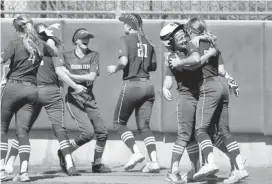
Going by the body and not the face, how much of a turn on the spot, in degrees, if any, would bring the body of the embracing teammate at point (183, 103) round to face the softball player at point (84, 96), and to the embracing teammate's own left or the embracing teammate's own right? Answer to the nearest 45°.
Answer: approximately 180°

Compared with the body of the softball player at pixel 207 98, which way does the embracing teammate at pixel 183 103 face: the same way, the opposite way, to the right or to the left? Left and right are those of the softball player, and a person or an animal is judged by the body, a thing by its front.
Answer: the opposite way

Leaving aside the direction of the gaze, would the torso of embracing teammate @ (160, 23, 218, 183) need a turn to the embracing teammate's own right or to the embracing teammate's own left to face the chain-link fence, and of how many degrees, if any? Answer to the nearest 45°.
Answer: approximately 135° to the embracing teammate's own left

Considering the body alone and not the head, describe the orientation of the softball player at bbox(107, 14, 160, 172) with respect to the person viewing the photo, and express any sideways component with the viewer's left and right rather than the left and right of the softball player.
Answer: facing away from the viewer and to the left of the viewer

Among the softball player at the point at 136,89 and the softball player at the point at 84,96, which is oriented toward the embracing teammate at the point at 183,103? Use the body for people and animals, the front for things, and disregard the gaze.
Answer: the softball player at the point at 84,96
